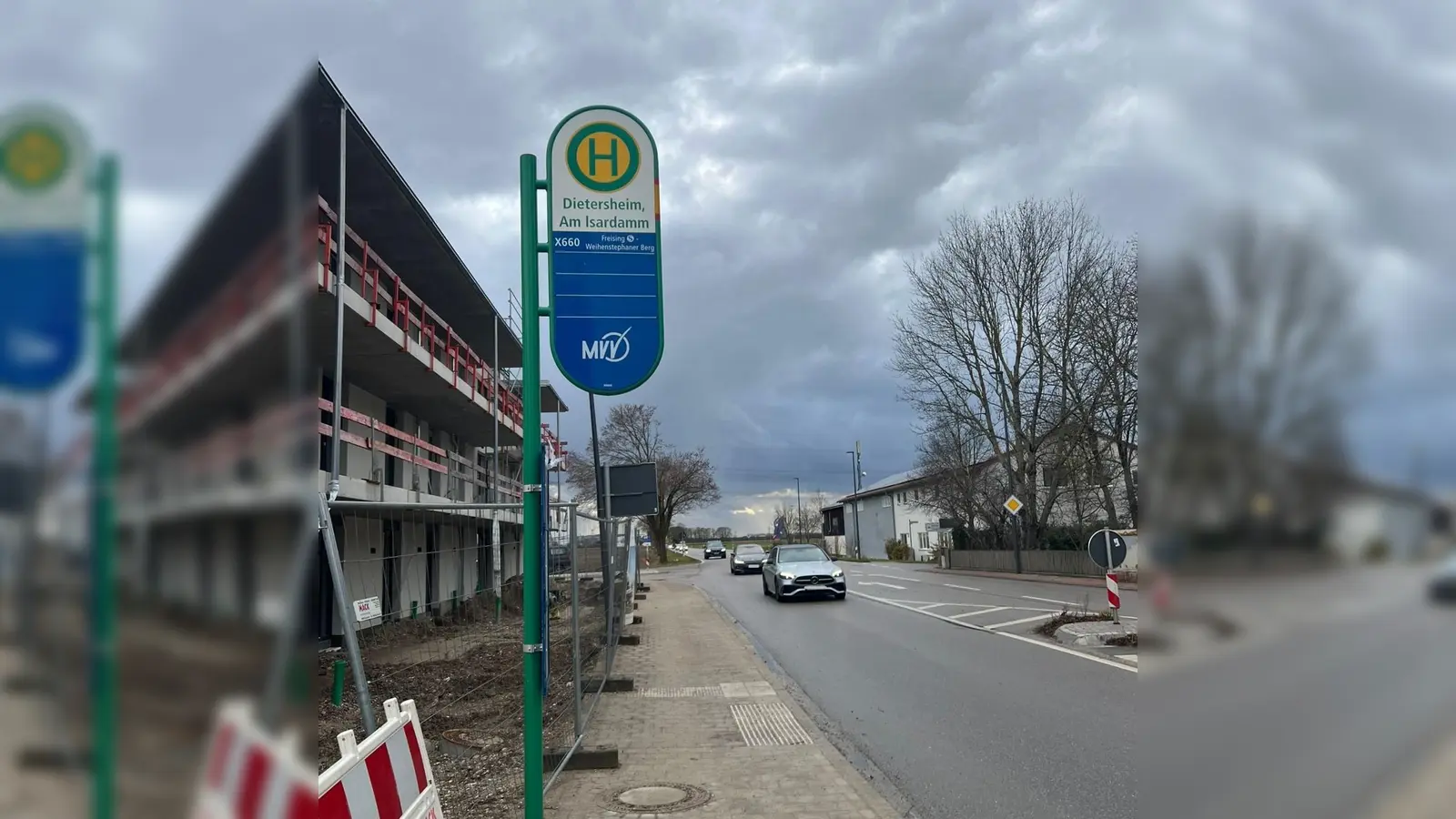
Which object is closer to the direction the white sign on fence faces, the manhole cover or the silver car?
the manhole cover

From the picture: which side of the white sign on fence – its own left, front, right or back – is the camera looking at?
front

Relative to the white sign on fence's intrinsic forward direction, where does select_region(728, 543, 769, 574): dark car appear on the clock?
The dark car is roughly at 7 o'clock from the white sign on fence.

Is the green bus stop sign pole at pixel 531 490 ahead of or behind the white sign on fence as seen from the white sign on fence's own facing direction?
ahead

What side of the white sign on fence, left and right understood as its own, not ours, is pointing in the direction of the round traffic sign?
left
